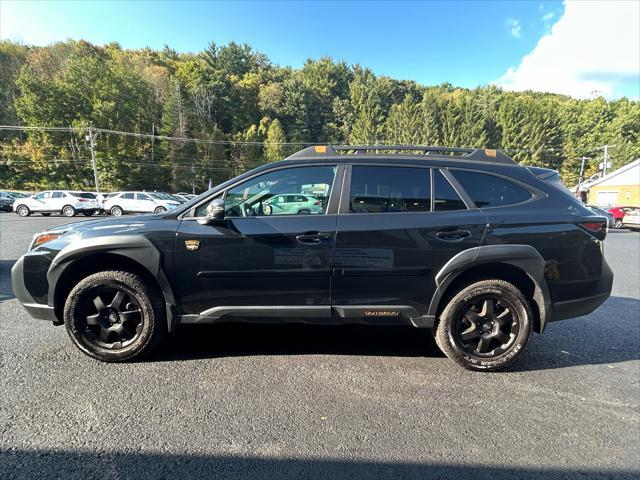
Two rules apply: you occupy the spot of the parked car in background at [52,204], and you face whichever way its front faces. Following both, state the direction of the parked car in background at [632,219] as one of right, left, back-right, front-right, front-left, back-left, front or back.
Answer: back

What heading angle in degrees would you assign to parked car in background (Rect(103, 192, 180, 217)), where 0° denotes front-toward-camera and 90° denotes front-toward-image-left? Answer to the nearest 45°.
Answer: approximately 315°

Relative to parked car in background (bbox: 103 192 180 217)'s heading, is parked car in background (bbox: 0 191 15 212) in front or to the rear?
to the rear

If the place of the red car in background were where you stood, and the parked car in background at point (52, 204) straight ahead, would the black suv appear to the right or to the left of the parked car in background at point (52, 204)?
left

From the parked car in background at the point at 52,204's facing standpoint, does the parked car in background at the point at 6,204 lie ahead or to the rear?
ahead

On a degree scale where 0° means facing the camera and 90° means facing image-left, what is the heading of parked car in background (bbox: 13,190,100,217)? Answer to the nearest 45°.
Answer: approximately 135°

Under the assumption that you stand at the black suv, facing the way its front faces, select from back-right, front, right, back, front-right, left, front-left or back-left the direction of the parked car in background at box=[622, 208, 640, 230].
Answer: back-right

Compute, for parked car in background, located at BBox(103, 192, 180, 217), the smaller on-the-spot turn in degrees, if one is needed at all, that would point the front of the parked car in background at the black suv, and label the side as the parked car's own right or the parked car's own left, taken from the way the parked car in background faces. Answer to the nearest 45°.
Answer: approximately 45° to the parked car's own right

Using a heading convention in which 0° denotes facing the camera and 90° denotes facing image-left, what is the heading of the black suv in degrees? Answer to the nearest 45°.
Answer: approximately 90°

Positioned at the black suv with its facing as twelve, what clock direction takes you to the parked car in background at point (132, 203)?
The parked car in background is roughly at 2 o'clock from the black suv.
